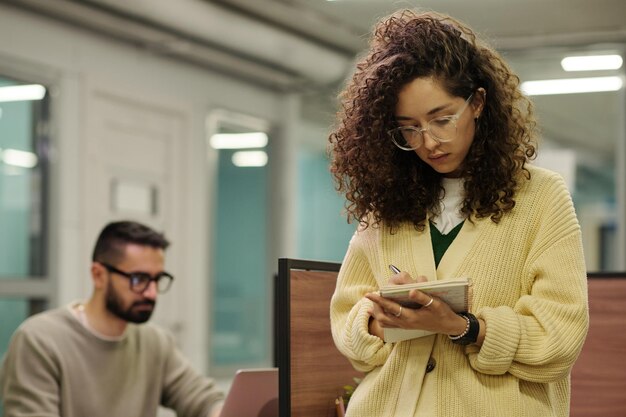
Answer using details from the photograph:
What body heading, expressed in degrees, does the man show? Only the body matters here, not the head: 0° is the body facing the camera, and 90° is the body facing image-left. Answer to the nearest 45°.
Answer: approximately 315°

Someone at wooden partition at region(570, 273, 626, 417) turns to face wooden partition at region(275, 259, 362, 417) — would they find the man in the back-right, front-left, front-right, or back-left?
front-right

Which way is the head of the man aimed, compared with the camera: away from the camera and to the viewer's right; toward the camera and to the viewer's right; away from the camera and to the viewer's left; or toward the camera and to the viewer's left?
toward the camera and to the viewer's right

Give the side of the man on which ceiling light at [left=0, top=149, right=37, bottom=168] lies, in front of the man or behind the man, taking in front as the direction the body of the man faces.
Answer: behind

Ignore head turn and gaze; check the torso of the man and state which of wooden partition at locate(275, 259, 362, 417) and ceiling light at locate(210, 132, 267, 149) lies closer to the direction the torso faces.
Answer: the wooden partition

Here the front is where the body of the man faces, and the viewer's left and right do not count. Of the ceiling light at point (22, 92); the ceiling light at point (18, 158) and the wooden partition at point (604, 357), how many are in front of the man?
1

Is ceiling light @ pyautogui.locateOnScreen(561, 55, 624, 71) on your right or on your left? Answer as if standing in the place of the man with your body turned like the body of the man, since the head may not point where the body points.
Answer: on your left

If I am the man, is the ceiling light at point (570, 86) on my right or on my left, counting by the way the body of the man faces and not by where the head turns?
on my left

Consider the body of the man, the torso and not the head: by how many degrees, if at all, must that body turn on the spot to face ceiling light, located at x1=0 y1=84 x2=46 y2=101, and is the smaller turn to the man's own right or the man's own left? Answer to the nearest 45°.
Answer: approximately 135° to the man's own left

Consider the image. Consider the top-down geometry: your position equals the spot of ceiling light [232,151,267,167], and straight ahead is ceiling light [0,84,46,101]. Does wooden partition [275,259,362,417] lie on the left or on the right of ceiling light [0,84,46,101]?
left

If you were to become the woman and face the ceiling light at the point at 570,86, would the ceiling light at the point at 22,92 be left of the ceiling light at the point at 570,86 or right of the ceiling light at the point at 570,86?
left

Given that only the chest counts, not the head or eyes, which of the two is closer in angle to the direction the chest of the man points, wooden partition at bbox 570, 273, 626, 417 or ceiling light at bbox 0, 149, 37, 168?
the wooden partition

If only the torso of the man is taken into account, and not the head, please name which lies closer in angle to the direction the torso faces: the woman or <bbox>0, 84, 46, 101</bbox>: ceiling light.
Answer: the woman

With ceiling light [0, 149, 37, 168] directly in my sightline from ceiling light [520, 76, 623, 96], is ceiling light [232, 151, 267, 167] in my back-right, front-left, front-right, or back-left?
front-right

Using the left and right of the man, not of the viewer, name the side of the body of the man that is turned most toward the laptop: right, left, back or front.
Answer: front

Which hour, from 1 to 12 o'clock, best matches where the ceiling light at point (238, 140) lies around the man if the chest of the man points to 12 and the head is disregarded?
The ceiling light is roughly at 8 o'clock from the man.

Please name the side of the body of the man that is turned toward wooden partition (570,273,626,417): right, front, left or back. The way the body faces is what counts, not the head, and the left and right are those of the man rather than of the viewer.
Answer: front

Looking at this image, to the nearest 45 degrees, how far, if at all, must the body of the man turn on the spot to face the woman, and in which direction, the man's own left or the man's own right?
approximately 45° to the man's own right
